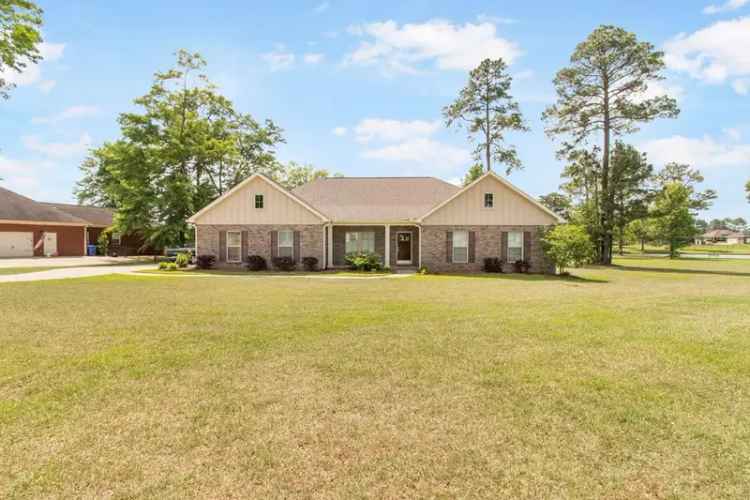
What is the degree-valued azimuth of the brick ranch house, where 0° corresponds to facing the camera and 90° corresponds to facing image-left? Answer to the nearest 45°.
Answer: approximately 0°

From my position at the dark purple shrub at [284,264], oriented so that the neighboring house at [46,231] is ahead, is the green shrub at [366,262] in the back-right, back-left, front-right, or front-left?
back-right

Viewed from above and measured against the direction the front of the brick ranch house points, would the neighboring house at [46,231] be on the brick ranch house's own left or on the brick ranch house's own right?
on the brick ranch house's own right

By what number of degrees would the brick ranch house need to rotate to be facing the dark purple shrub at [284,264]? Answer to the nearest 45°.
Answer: approximately 90° to its right

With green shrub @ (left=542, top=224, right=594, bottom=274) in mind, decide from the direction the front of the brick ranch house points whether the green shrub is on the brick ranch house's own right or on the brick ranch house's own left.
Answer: on the brick ranch house's own left
